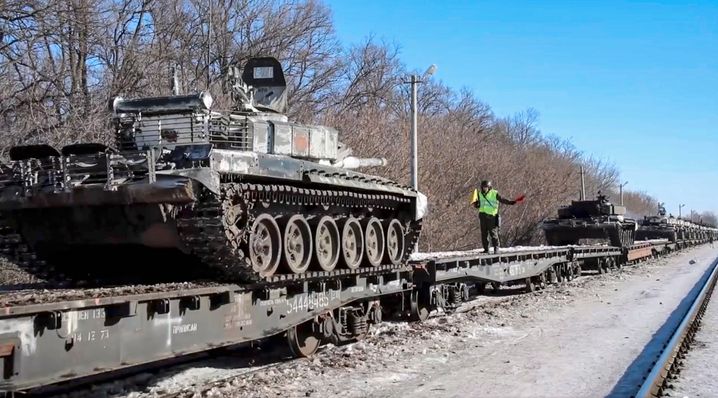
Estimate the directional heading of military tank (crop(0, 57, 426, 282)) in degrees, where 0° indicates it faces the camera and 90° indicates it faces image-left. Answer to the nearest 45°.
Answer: approximately 225°

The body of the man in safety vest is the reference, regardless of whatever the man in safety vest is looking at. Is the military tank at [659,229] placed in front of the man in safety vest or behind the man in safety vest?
behind

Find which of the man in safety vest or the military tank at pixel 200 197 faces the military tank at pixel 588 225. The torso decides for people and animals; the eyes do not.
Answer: the military tank at pixel 200 197

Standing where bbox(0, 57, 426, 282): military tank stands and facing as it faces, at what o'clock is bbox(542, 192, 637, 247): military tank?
bbox(542, 192, 637, 247): military tank is roughly at 12 o'clock from bbox(0, 57, 426, 282): military tank.

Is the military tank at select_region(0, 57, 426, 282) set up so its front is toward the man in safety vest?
yes

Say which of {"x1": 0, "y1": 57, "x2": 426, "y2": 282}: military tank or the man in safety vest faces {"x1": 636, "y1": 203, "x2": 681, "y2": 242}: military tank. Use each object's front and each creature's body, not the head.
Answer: {"x1": 0, "y1": 57, "x2": 426, "y2": 282}: military tank

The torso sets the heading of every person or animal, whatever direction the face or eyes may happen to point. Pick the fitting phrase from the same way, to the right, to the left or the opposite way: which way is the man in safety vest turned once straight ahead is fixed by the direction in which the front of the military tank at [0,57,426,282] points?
the opposite way

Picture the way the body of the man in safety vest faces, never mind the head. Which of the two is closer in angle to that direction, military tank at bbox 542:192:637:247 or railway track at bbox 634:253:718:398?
the railway track

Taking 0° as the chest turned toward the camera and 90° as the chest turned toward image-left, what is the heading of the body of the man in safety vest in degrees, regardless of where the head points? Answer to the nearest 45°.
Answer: approximately 0°

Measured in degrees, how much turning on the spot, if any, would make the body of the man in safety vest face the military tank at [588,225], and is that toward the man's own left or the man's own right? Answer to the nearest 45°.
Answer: approximately 180°
